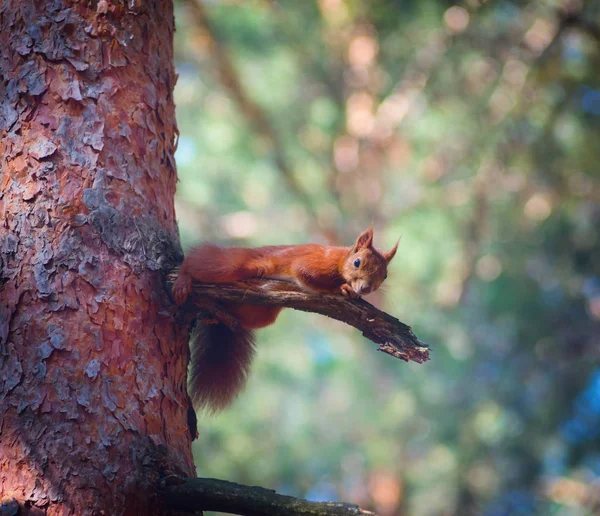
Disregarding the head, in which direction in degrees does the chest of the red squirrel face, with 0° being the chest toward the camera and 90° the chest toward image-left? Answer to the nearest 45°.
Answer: approximately 270°
